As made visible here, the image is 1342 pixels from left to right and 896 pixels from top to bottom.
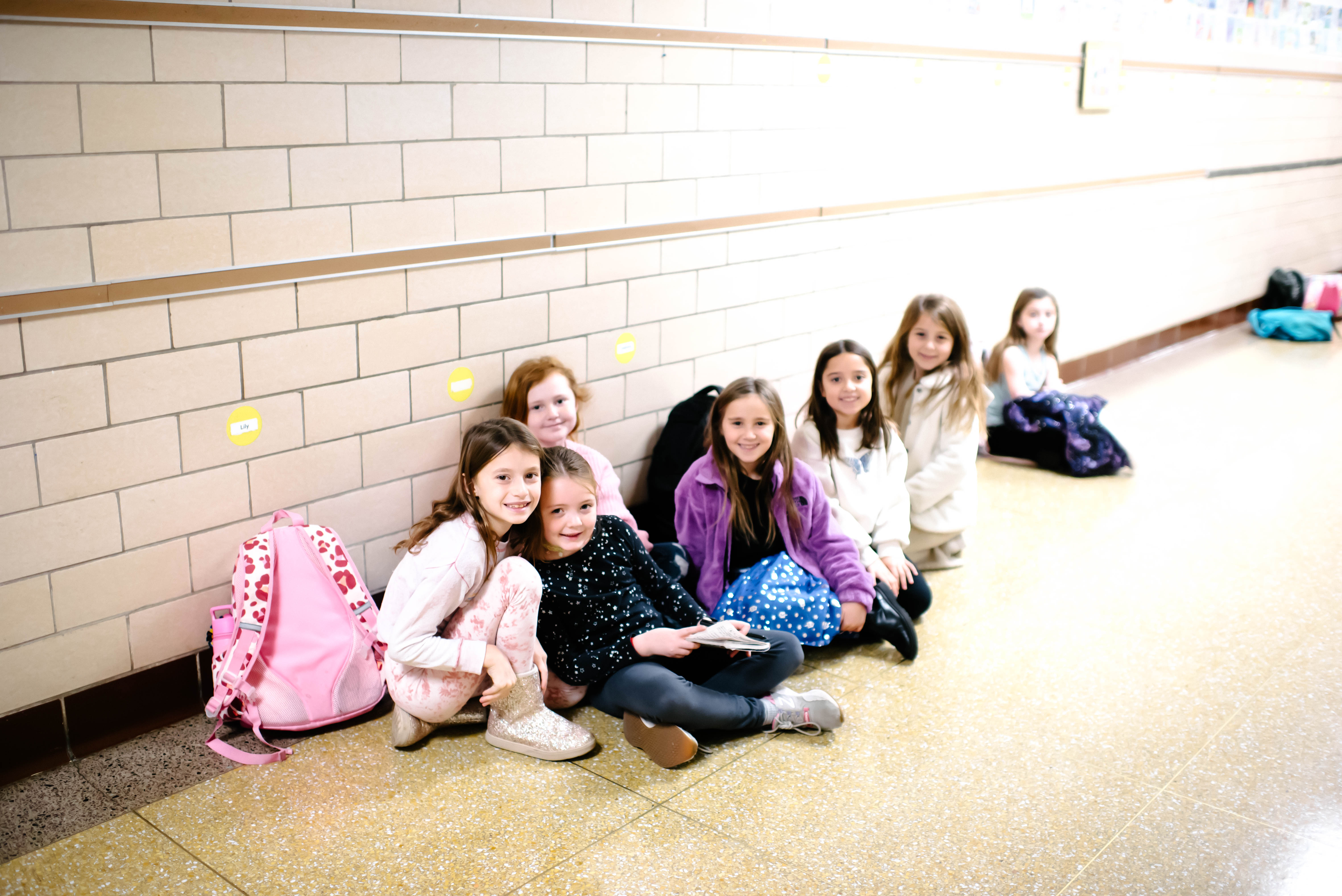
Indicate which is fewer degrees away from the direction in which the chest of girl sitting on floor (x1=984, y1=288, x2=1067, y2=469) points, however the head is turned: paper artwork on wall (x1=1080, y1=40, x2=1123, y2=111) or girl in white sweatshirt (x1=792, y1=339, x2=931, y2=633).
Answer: the girl in white sweatshirt

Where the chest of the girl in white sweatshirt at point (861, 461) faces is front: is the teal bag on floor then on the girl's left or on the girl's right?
on the girl's left

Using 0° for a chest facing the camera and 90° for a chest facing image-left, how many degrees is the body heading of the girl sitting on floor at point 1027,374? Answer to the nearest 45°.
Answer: approximately 315°
